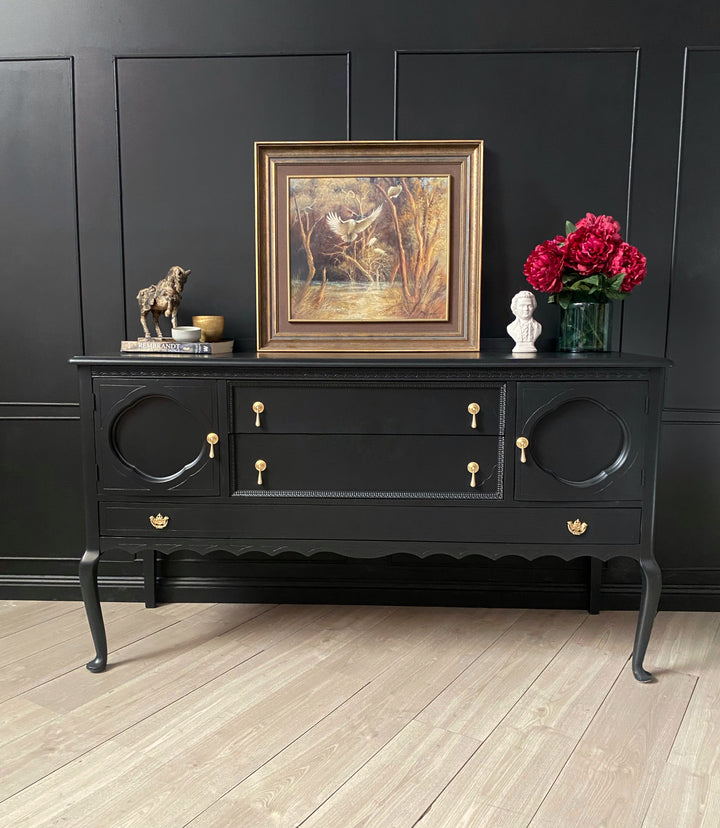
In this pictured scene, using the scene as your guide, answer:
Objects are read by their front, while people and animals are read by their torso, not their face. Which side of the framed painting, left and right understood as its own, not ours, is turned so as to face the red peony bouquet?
left

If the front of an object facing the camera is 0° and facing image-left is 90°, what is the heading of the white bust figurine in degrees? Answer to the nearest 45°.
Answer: approximately 0°

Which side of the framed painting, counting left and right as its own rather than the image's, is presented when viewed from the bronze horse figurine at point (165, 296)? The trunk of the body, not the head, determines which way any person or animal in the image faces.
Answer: right

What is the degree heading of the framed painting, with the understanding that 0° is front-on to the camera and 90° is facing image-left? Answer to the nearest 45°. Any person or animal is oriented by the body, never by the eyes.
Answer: approximately 0°
